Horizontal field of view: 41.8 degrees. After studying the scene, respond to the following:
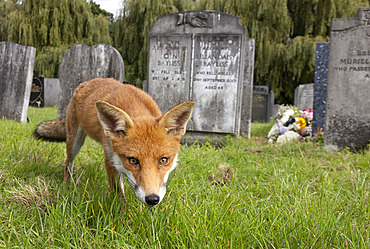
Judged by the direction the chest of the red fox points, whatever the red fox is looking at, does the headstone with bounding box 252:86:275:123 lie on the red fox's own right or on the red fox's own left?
on the red fox's own left

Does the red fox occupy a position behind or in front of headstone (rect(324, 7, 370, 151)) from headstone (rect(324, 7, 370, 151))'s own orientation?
in front

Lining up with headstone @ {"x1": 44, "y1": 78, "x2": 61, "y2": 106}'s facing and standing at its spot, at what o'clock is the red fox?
The red fox is roughly at 12 o'clock from the headstone.

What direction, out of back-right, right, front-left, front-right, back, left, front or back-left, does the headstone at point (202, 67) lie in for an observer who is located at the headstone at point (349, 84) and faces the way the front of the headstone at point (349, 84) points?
right

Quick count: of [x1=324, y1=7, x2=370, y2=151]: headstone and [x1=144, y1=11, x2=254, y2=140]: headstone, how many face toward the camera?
2

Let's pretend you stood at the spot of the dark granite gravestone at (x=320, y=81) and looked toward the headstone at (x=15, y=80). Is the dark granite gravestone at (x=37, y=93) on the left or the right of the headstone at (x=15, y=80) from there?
right

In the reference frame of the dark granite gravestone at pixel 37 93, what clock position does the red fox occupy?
The red fox is roughly at 12 o'clock from the dark granite gravestone.

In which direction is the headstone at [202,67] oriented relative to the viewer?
toward the camera

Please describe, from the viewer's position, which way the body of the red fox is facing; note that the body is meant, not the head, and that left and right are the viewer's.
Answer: facing the viewer and to the right of the viewer

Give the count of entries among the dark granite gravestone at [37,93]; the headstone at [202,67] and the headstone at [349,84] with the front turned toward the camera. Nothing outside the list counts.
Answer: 3

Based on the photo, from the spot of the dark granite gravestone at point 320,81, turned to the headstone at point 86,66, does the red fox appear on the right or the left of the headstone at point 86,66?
left

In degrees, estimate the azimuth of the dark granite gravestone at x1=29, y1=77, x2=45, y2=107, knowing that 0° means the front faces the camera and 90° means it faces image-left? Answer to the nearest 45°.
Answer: approximately 0°
